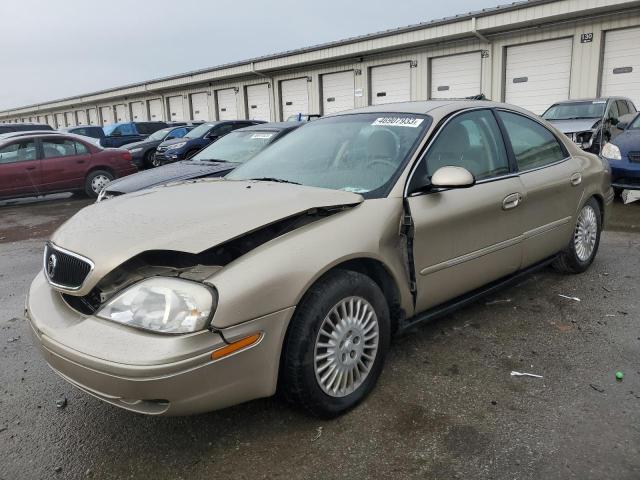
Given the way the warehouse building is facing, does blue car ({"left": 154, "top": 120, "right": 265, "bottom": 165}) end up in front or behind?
in front

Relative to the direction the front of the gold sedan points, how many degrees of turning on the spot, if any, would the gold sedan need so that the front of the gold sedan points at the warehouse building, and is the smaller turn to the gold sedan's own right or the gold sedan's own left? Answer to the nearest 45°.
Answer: approximately 135° to the gold sedan's own right

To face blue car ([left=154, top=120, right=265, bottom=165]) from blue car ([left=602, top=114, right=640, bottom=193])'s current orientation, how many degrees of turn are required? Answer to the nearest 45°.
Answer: approximately 45° to its right

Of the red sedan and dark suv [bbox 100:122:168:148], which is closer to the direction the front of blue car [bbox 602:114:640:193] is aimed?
the red sedan

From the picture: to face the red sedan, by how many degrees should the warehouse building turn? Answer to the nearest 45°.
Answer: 0° — it already faces it
